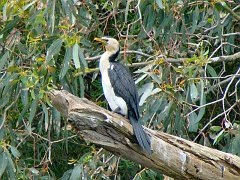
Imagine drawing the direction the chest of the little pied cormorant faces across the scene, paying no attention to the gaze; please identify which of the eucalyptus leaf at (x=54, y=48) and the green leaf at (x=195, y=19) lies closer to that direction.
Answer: the eucalyptus leaf

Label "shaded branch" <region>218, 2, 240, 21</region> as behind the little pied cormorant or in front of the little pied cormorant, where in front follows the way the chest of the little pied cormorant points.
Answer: behind

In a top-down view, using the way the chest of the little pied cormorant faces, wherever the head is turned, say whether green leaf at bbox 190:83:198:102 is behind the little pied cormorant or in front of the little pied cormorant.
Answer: behind
